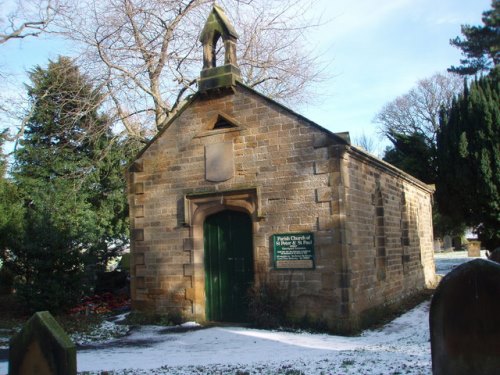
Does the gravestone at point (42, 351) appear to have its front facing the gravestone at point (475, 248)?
no

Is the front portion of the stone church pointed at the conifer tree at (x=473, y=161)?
no

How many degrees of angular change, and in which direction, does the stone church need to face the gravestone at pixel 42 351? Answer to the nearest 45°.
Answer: approximately 45° to its left

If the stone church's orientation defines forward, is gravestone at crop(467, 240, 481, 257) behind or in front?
behind

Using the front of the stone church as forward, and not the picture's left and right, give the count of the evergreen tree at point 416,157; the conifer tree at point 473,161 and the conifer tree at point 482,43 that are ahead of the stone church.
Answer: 0

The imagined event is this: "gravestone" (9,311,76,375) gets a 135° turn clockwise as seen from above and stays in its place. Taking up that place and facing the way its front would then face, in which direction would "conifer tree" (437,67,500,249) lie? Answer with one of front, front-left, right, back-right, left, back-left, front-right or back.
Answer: front-right

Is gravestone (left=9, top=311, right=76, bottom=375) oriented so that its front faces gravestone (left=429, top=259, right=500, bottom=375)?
no

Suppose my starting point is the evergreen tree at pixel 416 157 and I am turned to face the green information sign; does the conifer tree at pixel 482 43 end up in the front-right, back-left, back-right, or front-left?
back-left

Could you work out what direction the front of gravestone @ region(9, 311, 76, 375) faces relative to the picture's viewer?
facing the viewer and to the left of the viewer

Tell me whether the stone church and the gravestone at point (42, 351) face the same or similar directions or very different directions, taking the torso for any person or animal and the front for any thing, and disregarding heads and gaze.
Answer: same or similar directions

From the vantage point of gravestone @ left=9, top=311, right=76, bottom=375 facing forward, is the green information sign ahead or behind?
behind

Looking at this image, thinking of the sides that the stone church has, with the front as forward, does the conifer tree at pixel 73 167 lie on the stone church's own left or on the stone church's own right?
on the stone church's own right
